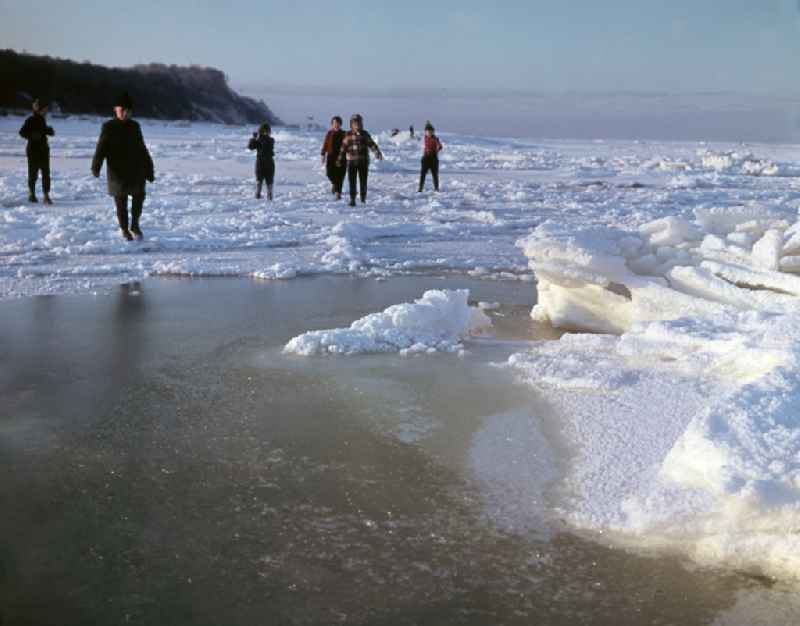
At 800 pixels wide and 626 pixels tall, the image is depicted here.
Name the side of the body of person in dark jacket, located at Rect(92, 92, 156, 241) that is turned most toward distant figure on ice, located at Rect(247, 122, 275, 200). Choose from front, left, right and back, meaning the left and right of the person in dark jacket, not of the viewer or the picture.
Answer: back

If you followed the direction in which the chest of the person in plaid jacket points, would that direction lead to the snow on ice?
yes

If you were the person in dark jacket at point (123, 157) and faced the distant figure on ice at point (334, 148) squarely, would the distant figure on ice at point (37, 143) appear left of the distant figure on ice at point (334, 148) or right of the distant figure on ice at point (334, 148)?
left

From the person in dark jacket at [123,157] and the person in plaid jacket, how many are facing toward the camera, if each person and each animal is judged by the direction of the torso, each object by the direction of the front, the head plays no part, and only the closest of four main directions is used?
2

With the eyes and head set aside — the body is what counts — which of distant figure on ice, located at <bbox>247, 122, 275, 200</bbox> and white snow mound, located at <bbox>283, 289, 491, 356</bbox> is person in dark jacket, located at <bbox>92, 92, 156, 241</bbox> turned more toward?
the white snow mound

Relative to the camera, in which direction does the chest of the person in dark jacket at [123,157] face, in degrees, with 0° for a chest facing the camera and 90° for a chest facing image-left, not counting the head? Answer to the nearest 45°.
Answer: approximately 0°

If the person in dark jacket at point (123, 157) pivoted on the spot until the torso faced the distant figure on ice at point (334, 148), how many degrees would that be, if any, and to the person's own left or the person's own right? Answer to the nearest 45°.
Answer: approximately 135° to the person's own left
